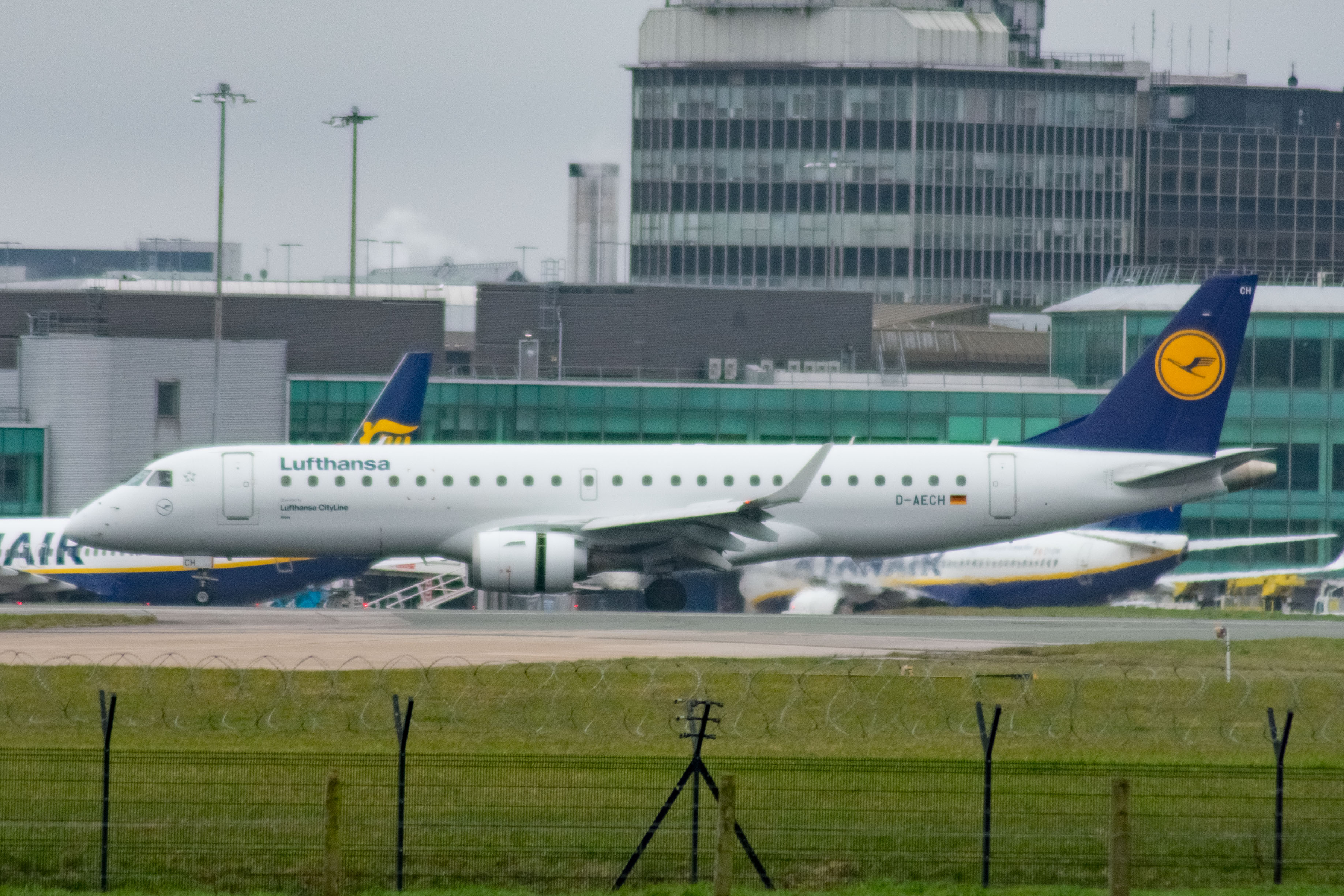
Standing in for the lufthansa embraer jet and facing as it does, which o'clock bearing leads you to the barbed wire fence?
The barbed wire fence is roughly at 9 o'clock from the lufthansa embraer jet.

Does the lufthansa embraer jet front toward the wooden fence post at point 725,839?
no

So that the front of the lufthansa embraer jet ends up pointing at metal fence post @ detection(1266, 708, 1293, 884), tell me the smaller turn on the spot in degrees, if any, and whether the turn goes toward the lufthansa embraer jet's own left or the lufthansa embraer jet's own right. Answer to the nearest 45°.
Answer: approximately 90° to the lufthansa embraer jet's own left

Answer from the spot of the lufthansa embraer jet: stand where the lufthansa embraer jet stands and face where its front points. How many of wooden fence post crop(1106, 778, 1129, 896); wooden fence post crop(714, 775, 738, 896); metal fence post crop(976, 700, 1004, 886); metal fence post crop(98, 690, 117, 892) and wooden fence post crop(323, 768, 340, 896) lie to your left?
5

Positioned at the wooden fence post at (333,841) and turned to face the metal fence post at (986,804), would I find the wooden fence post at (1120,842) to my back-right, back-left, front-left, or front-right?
front-right

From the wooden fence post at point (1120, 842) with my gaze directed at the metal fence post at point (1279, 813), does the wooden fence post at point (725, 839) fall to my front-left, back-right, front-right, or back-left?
back-left

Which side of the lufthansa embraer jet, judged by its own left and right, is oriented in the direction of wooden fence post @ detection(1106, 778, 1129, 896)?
left

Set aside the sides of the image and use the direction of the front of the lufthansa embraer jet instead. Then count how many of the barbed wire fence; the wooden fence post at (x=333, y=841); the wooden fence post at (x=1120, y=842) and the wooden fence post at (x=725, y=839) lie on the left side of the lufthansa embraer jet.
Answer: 4

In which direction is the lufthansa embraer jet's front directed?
to the viewer's left

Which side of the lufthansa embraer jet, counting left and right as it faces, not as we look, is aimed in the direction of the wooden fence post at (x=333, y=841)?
left

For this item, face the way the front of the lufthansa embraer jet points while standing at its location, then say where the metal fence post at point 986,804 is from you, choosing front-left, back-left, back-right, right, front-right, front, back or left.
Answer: left

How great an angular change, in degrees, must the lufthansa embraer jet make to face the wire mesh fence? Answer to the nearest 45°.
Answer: approximately 90° to its left

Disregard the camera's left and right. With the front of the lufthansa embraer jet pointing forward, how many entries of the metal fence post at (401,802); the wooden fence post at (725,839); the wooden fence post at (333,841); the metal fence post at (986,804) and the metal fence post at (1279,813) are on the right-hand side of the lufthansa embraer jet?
0

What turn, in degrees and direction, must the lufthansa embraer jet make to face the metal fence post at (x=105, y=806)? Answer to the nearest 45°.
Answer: approximately 90° to its left
